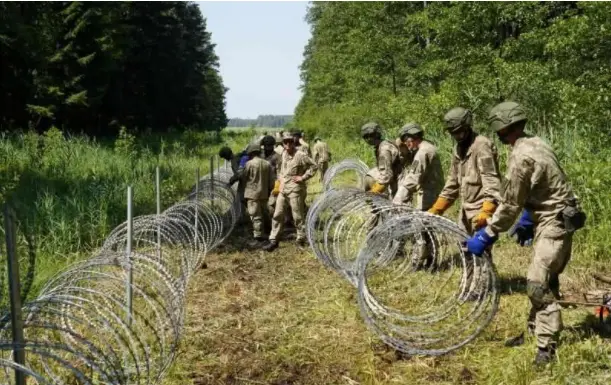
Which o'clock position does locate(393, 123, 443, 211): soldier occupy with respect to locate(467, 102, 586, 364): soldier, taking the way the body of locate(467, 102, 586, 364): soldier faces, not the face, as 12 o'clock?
locate(393, 123, 443, 211): soldier is roughly at 2 o'clock from locate(467, 102, 586, 364): soldier.

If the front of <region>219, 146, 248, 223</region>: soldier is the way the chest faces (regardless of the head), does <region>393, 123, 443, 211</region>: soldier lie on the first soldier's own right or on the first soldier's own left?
on the first soldier's own left

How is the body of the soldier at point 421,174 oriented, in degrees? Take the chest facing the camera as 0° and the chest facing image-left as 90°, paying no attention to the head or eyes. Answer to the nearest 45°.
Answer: approximately 45°

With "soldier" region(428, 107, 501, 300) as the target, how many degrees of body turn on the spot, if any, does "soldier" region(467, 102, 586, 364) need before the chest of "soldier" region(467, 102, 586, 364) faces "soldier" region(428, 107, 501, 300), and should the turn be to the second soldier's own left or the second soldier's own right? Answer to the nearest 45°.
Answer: approximately 45° to the second soldier's own right

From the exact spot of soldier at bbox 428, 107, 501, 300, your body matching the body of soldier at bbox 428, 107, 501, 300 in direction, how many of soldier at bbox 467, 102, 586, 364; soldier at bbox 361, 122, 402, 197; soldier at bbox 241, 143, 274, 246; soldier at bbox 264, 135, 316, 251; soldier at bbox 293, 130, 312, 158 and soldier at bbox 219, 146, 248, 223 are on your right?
5

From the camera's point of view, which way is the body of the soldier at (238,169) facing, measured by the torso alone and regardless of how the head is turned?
to the viewer's left

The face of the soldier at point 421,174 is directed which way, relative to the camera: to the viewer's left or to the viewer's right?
to the viewer's left

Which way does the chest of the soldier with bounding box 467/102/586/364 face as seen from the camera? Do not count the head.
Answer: to the viewer's left

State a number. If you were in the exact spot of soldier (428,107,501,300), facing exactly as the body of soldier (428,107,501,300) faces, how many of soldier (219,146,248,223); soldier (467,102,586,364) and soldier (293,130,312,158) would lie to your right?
2
